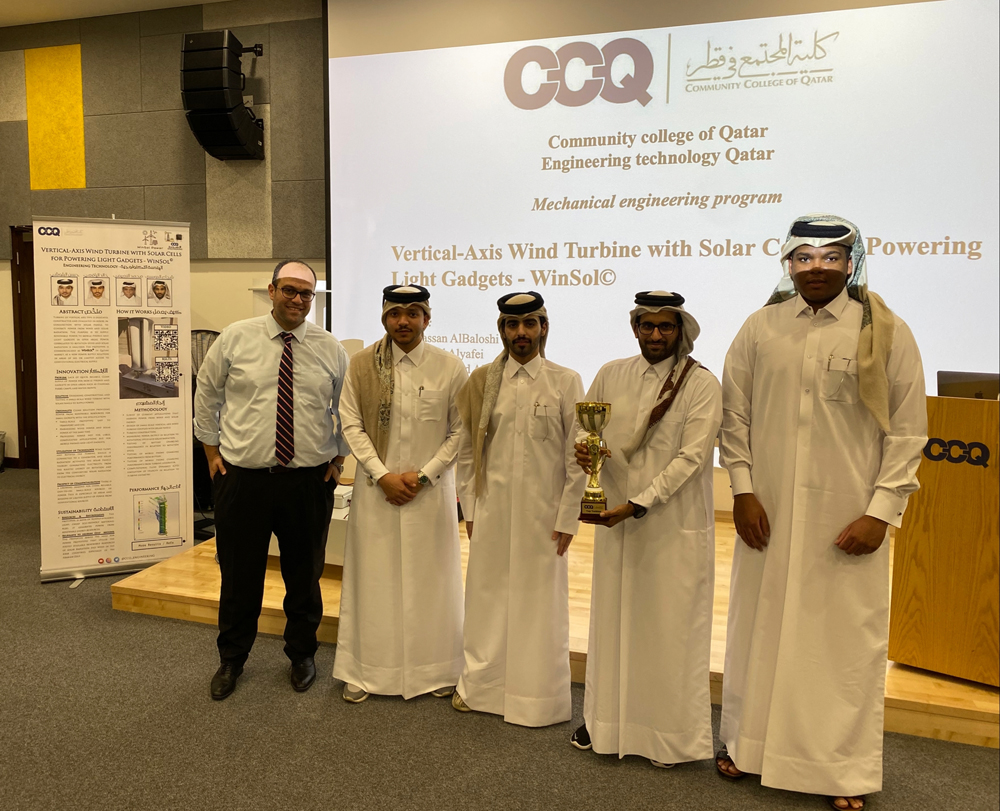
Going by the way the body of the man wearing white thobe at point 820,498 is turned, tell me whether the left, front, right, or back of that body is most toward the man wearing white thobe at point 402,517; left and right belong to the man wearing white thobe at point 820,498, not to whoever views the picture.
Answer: right

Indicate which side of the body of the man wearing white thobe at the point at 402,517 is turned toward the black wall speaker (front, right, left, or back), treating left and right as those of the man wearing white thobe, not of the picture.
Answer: back

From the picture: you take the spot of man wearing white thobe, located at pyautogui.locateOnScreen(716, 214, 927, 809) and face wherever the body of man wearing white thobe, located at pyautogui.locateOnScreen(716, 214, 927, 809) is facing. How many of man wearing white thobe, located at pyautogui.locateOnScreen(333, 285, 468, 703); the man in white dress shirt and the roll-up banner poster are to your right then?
3

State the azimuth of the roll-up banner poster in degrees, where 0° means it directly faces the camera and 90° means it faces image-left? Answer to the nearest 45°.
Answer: approximately 0°
